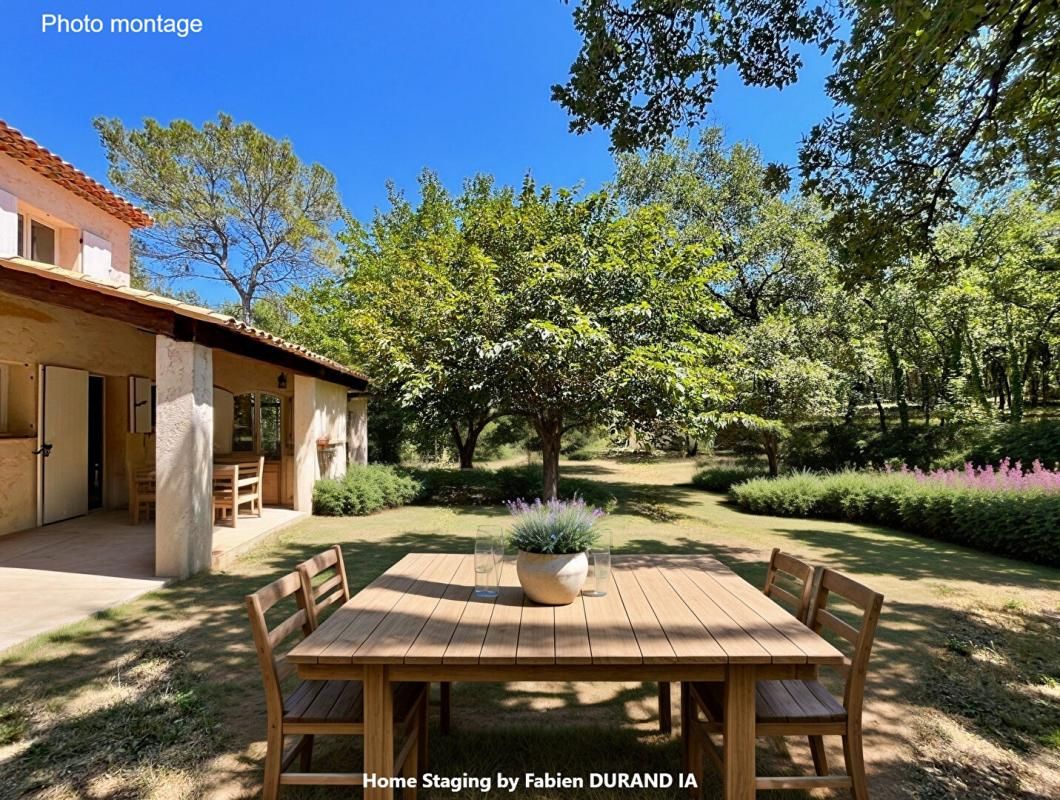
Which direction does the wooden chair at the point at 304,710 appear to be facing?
to the viewer's right

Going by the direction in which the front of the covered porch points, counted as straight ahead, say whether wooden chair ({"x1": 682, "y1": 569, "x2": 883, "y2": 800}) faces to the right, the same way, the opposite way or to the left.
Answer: the opposite way

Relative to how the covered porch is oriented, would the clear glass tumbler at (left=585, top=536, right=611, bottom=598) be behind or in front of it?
in front

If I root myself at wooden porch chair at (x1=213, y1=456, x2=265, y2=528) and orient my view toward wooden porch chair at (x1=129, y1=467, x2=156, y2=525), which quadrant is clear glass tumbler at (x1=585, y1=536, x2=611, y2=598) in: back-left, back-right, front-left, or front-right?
back-left

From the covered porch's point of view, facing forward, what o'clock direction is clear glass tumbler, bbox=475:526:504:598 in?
The clear glass tumbler is roughly at 1 o'clock from the covered porch.

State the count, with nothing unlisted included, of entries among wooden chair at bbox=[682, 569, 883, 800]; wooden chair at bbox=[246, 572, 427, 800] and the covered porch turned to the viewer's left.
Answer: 1

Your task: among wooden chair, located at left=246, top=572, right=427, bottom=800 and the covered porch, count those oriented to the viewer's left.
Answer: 0

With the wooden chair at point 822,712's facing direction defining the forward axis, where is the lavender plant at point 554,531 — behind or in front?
in front

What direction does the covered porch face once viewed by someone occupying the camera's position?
facing the viewer and to the right of the viewer

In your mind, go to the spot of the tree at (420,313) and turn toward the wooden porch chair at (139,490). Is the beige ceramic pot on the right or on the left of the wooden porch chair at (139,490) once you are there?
left

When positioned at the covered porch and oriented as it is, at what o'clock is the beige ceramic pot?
The beige ceramic pot is roughly at 1 o'clock from the covered porch.

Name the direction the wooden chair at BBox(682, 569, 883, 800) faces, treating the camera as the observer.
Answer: facing to the left of the viewer

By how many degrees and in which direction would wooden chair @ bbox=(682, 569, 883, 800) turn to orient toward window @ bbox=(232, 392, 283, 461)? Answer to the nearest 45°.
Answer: approximately 45° to its right
